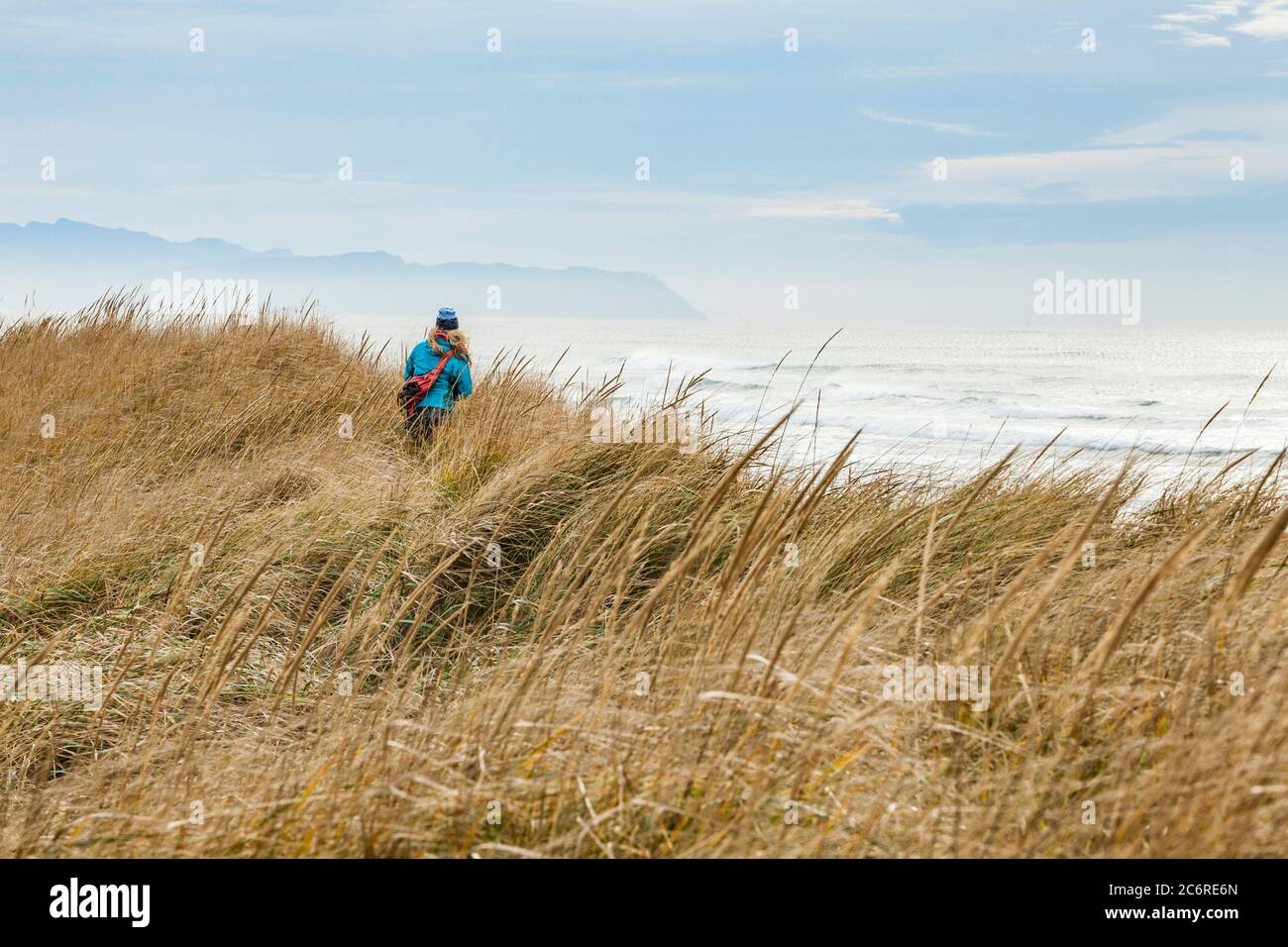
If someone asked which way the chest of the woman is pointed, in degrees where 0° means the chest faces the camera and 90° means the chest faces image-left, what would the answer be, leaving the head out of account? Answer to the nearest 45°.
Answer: approximately 180°

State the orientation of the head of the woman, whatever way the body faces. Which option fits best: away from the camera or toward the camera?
away from the camera
